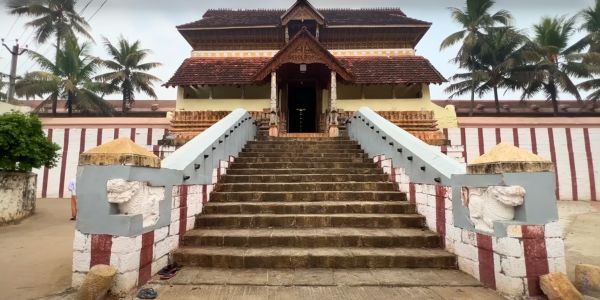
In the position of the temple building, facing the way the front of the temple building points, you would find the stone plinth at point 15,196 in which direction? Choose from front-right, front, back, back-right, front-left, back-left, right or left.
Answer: front-right

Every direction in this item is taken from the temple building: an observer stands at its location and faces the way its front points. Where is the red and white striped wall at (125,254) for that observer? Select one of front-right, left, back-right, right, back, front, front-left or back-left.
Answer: front

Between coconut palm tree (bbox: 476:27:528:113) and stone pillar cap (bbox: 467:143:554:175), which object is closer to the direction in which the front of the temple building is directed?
the stone pillar cap

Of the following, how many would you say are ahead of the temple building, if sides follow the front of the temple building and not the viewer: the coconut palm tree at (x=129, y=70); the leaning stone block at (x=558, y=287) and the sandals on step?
2

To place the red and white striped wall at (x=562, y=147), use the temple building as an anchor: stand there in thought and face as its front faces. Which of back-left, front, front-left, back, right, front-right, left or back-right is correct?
left

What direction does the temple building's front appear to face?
toward the camera

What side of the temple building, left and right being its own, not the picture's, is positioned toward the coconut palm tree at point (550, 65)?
left

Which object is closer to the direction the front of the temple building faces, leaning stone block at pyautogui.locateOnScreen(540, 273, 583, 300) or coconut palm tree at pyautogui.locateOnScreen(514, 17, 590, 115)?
the leaning stone block

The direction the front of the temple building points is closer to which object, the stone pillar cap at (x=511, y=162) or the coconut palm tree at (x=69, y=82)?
the stone pillar cap

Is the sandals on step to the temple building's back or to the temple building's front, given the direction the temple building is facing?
to the front

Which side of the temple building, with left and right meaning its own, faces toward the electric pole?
right

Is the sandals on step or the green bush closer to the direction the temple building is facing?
the sandals on step

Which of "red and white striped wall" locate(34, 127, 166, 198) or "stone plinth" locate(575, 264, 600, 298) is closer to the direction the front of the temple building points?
the stone plinth

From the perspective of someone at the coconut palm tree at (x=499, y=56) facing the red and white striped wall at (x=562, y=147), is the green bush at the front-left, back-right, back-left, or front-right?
front-right

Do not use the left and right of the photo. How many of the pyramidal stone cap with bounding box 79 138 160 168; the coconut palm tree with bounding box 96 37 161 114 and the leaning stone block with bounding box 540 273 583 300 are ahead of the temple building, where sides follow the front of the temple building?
2

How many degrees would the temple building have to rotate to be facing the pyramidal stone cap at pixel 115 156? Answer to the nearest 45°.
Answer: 0° — it already faces it

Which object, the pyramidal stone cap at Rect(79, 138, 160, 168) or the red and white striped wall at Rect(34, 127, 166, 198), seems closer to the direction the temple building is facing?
the pyramidal stone cap

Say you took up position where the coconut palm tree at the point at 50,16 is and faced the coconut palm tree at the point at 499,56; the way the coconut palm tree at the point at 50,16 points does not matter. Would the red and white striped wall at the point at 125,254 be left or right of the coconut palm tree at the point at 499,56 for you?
right

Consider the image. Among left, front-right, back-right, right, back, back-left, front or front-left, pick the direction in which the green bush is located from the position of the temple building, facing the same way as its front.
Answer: front-right

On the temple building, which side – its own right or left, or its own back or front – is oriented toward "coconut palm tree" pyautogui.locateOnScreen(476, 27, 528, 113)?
left
